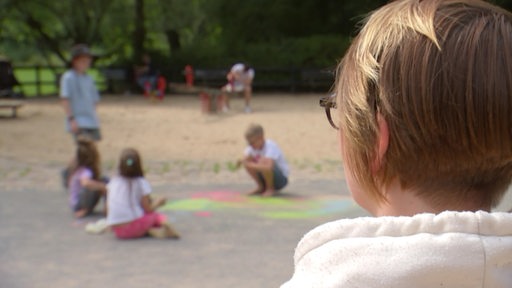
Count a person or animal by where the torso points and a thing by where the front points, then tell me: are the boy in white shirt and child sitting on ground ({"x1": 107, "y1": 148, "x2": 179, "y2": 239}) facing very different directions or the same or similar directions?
very different directions

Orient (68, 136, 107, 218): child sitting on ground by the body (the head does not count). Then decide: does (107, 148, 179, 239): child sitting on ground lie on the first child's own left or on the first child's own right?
on the first child's own right

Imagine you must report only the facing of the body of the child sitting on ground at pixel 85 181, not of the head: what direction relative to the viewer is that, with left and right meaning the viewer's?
facing to the right of the viewer

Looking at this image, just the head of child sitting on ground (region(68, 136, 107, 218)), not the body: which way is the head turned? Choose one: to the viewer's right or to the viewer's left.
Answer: to the viewer's right

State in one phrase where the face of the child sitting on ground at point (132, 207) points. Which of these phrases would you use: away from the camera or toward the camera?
away from the camera

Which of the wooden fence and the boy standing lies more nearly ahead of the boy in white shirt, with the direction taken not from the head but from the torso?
the boy standing

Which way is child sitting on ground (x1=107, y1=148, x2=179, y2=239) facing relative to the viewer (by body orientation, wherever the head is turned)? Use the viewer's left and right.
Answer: facing away from the viewer and to the right of the viewer

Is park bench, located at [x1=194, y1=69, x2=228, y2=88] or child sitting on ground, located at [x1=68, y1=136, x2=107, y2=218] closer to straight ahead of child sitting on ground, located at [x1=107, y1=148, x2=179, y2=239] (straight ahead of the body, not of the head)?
the park bench
